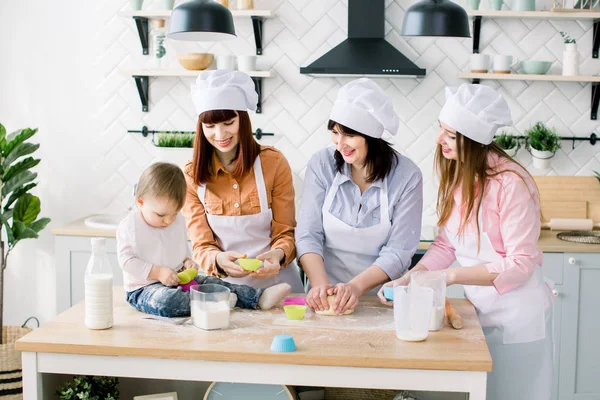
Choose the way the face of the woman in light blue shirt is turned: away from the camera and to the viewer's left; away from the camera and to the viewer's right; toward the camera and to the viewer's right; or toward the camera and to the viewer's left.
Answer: toward the camera and to the viewer's left

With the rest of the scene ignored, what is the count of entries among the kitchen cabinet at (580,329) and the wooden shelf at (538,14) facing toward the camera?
2

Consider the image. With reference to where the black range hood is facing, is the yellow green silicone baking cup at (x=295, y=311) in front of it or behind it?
in front

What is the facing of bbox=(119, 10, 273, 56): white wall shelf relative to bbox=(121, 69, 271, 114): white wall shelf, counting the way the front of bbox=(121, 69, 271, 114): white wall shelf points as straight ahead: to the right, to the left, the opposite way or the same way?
the same way

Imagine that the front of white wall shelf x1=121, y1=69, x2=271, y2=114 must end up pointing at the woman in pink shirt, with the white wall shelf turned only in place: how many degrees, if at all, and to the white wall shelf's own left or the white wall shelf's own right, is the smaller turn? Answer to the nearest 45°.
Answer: approximately 45° to the white wall shelf's own left

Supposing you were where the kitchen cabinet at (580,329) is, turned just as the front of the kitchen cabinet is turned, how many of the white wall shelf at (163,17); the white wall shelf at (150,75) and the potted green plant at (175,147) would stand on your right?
3

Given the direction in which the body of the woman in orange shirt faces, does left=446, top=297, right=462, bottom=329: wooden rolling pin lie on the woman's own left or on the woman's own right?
on the woman's own left

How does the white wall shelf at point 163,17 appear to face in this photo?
toward the camera

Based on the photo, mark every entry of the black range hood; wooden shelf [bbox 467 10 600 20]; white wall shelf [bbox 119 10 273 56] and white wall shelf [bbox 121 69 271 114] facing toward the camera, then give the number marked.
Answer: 4

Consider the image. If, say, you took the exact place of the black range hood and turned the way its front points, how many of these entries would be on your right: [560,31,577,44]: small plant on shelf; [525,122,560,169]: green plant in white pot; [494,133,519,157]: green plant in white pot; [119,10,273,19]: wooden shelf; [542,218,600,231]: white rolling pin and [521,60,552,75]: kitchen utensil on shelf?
1

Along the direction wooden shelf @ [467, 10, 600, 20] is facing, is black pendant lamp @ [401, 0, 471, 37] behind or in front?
in front

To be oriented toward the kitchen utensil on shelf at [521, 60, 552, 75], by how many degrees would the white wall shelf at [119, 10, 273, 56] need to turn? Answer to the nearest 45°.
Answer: approximately 90° to its left

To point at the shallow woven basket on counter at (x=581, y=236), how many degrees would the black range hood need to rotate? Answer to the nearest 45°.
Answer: approximately 90° to its left

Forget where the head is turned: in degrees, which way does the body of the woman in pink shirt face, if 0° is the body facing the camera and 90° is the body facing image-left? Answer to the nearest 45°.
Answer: approximately 45°

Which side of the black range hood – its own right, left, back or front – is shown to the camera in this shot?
front

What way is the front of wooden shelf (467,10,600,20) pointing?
toward the camera

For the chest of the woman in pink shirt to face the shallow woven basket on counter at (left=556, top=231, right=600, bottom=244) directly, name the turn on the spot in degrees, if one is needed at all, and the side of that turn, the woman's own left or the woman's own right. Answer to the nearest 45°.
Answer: approximately 135° to the woman's own right

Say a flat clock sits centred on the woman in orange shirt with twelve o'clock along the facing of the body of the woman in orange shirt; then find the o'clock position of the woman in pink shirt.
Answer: The woman in pink shirt is roughly at 10 o'clock from the woman in orange shirt.

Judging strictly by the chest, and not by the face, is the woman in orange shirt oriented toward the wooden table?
yes
